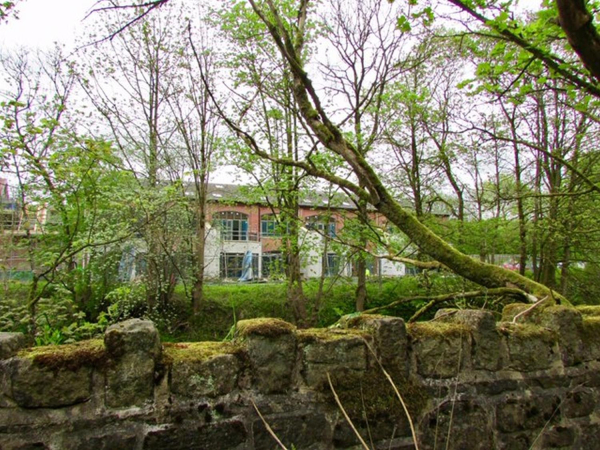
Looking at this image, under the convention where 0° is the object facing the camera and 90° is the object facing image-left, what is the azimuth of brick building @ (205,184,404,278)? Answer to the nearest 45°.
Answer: approximately 0°

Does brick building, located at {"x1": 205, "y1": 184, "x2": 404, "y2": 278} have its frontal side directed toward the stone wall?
yes

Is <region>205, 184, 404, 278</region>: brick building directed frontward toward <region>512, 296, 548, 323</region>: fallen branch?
yes

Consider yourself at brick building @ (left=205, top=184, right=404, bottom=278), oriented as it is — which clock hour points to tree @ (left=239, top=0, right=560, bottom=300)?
The tree is roughly at 12 o'clock from the brick building.
